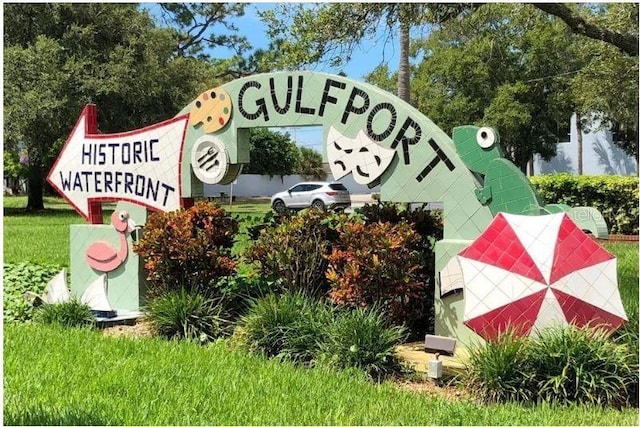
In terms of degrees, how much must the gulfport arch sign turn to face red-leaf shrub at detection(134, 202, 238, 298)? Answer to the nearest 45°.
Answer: approximately 90° to its right

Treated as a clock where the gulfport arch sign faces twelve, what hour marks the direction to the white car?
The white car is roughly at 6 o'clock from the gulfport arch sign.

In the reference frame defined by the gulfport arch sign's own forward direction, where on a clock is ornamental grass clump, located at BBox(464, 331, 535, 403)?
The ornamental grass clump is roughly at 11 o'clock from the gulfport arch sign.

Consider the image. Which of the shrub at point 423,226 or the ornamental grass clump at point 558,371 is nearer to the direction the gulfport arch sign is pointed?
the ornamental grass clump

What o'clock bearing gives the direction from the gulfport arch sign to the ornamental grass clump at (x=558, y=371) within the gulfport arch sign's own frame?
The ornamental grass clump is roughly at 11 o'clock from the gulfport arch sign.

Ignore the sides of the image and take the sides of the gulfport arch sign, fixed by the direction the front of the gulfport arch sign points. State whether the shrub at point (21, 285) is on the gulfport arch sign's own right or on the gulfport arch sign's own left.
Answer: on the gulfport arch sign's own right

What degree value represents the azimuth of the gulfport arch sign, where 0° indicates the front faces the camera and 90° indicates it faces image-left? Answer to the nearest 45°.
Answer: approximately 0°

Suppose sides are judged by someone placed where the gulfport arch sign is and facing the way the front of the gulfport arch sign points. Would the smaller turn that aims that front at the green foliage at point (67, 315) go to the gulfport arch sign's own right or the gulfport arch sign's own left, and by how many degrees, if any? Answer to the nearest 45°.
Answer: approximately 90° to the gulfport arch sign's own right
